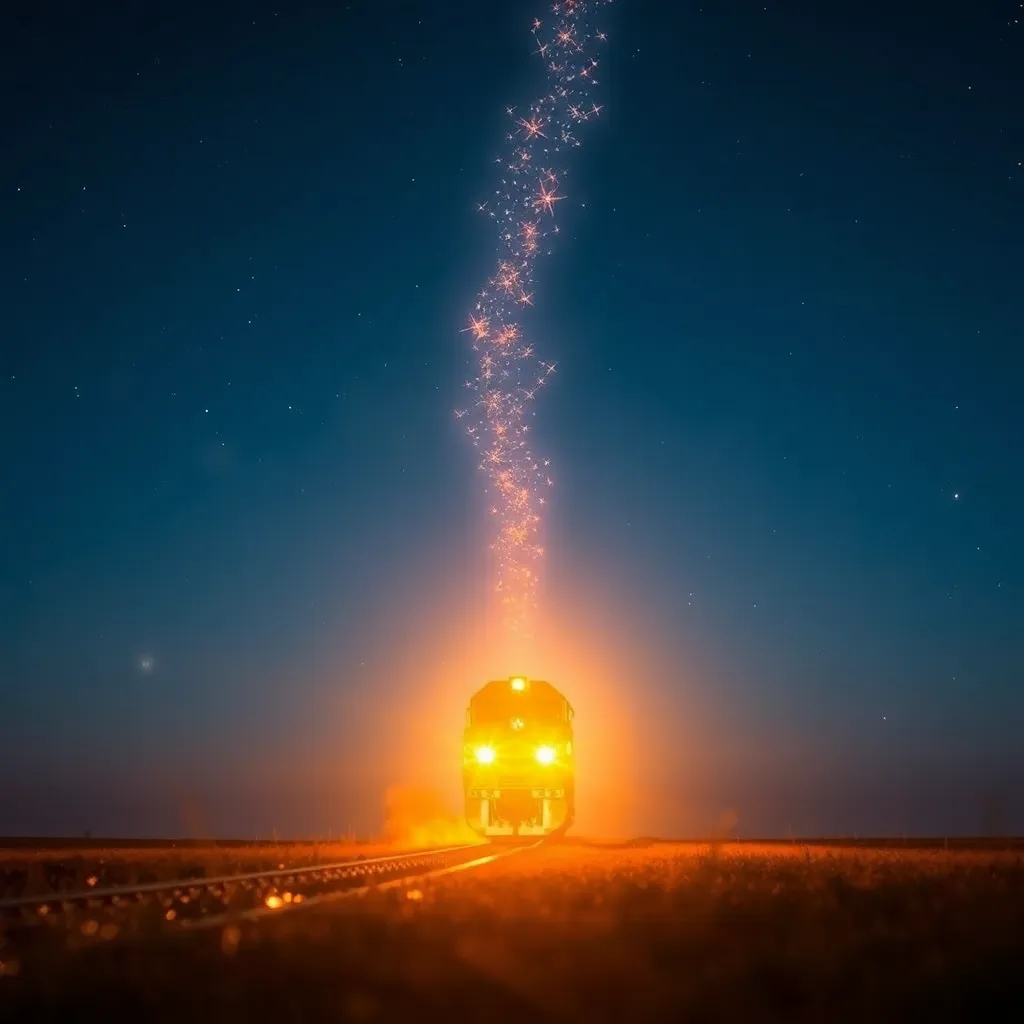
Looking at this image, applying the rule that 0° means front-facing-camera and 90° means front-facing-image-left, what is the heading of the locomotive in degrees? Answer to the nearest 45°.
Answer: approximately 0°
